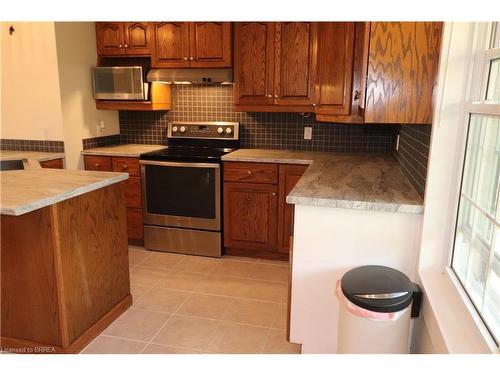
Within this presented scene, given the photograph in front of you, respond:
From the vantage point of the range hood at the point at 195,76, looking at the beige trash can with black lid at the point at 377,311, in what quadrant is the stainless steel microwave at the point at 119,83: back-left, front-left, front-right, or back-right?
back-right

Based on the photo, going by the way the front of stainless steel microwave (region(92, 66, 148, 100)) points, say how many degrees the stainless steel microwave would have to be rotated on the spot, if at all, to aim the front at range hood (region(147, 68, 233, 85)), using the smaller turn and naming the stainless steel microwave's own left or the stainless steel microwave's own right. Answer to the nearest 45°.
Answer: approximately 45° to the stainless steel microwave's own left

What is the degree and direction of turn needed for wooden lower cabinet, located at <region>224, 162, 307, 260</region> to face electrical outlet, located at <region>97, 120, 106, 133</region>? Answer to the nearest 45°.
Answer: approximately 90° to its right

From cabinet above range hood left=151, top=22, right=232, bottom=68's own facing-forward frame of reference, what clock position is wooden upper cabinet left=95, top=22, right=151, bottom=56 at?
The wooden upper cabinet is roughly at 4 o'clock from the cabinet above range hood.

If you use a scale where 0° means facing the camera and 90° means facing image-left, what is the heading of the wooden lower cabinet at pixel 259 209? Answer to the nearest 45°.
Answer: approximately 0°
